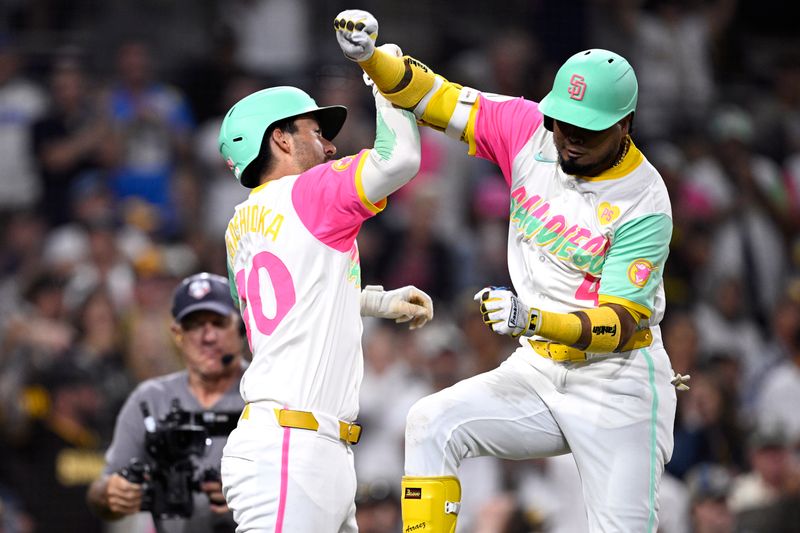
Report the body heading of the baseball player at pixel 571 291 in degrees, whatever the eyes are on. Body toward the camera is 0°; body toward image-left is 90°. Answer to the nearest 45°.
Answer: approximately 45°

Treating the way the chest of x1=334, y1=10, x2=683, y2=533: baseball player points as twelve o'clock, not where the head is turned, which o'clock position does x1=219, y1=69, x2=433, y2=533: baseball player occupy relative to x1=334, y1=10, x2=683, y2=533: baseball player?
x1=219, y1=69, x2=433, y2=533: baseball player is roughly at 1 o'clock from x1=334, y1=10, x2=683, y2=533: baseball player.

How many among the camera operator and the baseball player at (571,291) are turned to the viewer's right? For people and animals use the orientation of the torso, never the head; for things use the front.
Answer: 0

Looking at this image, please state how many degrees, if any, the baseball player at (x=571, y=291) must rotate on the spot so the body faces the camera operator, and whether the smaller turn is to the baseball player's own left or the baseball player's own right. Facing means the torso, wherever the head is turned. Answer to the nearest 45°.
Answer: approximately 90° to the baseball player's own right

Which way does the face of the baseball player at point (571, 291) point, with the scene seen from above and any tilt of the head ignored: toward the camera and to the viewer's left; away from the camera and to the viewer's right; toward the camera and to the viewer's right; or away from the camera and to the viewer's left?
toward the camera and to the viewer's left

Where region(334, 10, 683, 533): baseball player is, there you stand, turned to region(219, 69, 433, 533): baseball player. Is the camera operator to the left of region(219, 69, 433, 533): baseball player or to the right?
right

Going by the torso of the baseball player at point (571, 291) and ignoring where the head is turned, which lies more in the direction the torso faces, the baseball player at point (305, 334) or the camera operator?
the baseball player

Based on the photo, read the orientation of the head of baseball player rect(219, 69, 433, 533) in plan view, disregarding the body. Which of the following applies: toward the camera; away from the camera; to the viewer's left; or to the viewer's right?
to the viewer's right

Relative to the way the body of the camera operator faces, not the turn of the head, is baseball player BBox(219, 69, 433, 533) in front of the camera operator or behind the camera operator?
in front

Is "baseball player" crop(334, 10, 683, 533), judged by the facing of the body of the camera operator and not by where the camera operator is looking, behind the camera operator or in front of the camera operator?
in front
